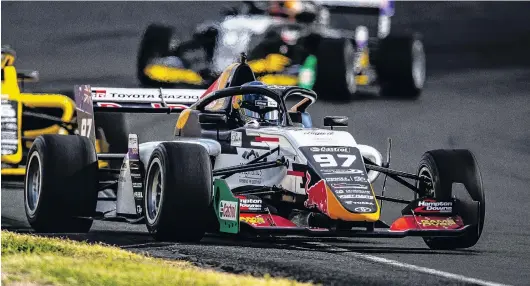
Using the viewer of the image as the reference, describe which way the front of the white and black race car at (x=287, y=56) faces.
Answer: facing the viewer and to the left of the viewer

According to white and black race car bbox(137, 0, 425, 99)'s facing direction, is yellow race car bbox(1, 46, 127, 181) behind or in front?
in front

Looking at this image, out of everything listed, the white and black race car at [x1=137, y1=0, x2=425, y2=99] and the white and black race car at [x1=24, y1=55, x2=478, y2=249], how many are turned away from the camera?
0

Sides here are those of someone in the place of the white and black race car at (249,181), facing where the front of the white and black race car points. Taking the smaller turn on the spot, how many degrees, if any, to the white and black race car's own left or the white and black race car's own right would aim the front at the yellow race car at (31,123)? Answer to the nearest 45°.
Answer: approximately 180°

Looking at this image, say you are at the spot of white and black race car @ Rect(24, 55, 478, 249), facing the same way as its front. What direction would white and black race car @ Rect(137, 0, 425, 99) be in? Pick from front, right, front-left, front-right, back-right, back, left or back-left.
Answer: back-left

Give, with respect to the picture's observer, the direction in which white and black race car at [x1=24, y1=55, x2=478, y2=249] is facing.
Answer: facing the viewer and to the right of the viewer

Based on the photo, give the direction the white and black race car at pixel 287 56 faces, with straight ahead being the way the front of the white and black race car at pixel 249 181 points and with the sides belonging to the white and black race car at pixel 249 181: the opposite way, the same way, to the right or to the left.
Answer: to the right

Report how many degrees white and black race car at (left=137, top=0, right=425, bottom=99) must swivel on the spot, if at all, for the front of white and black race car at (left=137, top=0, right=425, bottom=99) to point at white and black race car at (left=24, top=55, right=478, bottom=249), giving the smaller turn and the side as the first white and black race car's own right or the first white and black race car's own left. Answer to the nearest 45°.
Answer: approximately 45° to the first white and black race car's own left
